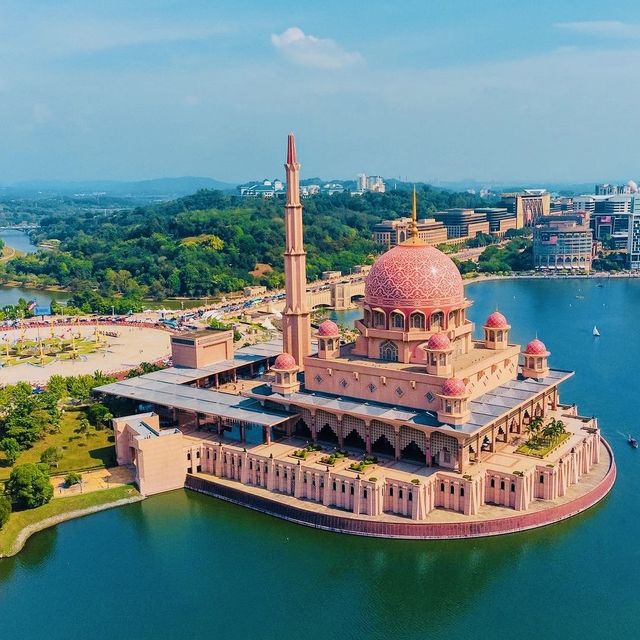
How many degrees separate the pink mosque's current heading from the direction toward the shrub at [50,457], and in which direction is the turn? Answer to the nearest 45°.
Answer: approximately 45° to its left

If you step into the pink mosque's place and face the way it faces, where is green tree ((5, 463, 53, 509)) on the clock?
The green tree is roughly at 10 o'clock from the pink mosque.

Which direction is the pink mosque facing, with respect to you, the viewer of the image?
facing away from the viewer and to the left of the viewer

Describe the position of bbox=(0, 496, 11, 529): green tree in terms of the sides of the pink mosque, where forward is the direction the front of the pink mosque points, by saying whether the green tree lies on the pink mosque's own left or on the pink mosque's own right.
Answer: on the pink mosque's own left

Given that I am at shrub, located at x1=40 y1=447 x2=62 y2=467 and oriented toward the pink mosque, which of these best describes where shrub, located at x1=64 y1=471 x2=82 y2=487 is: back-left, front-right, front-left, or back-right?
front-right

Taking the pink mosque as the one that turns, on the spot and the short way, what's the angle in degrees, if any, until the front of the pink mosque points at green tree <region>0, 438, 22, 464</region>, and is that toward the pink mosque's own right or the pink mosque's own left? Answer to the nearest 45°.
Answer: approximately 45° to the pink mosque's own left
